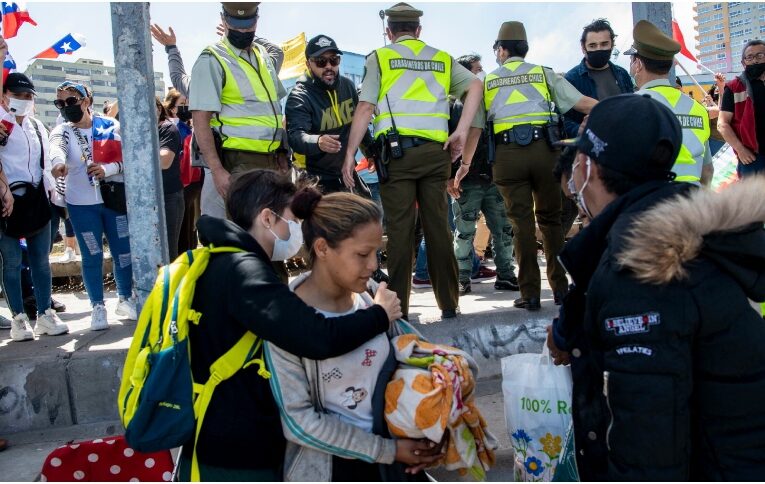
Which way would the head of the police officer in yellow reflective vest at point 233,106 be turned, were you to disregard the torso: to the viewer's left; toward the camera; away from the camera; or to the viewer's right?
toward the camera

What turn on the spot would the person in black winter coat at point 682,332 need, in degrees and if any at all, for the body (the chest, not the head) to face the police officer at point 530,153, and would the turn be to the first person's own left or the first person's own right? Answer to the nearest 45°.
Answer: approximately 90° to the first person's own right

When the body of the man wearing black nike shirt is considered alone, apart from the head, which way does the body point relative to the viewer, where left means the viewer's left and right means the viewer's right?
facing the viewer and to the right of the viewer

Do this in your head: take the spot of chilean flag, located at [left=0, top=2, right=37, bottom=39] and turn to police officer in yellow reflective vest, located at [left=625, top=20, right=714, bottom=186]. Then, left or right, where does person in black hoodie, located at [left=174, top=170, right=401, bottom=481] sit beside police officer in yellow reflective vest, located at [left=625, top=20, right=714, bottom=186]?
right

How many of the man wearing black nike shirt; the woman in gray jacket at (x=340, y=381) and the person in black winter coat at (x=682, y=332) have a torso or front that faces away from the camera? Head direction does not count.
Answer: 0

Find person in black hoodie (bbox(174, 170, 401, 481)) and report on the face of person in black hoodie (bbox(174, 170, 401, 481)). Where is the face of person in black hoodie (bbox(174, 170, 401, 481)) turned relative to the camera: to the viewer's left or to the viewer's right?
to the viewer's right

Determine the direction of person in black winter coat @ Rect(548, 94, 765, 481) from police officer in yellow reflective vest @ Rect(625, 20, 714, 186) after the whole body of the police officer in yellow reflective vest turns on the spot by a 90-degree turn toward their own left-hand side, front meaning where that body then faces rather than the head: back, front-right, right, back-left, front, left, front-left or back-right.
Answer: front-left

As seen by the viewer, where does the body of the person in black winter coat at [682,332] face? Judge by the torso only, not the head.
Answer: to the viewer's left

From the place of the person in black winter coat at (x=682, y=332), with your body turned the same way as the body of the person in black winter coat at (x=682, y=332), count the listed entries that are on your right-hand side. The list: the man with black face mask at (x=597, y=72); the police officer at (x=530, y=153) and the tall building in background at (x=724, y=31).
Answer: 3
